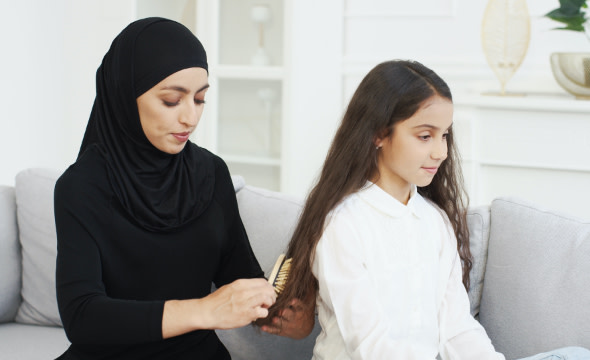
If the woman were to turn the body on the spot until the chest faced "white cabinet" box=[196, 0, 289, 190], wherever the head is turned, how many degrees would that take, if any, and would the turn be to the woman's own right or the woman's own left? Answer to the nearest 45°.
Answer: approximately 135° to the woman's own left

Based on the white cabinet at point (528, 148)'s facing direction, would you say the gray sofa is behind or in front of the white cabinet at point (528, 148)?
in front

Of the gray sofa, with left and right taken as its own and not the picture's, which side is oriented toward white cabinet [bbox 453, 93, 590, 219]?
back

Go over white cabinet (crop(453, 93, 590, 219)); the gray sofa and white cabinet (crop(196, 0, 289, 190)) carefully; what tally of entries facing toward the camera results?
3

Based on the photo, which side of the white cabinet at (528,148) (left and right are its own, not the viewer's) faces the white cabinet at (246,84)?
right

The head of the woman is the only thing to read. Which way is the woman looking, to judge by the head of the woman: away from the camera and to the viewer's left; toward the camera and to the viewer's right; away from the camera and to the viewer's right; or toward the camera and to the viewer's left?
toward the camera and to the viewer's right

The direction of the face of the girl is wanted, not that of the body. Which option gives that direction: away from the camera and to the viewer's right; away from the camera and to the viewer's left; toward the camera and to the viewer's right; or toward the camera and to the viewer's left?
toward the camera and to the viewer's right

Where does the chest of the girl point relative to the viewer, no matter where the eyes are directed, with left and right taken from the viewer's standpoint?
facing the viewer and to the right of the viewer

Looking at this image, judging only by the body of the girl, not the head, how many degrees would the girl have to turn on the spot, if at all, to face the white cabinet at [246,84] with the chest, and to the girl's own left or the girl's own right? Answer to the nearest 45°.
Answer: approximately 135° to the girl's own left

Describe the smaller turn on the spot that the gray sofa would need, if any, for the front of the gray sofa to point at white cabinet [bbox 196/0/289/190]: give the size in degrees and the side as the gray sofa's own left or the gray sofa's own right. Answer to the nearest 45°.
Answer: approximately 180°

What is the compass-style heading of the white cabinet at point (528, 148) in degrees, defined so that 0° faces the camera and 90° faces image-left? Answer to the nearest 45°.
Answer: approximately 0°

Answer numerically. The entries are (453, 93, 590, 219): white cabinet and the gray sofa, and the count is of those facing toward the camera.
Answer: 2
